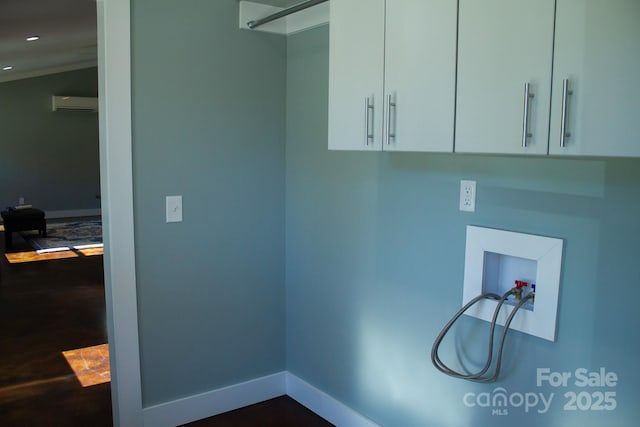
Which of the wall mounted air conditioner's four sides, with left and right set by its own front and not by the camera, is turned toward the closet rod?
front

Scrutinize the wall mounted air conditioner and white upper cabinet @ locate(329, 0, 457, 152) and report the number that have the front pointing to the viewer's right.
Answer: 0

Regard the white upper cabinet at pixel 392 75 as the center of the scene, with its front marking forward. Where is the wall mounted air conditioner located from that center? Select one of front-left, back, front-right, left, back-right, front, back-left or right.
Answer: right

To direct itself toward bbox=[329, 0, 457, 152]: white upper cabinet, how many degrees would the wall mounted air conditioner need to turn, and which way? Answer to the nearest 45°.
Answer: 0° — it already faces it

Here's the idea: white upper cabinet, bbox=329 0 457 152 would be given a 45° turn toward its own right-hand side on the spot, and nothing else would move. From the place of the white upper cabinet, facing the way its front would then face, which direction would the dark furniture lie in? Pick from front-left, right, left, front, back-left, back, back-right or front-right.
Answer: front-right

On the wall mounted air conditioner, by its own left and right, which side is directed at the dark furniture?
front

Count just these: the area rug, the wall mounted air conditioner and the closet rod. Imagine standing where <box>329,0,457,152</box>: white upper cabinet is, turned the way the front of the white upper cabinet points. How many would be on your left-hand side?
0

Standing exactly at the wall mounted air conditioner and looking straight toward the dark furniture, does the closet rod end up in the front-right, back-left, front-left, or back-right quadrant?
front-left

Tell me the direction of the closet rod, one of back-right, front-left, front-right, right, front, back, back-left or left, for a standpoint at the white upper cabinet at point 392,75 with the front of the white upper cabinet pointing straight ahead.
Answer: right

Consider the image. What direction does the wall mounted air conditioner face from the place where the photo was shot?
facing the viewer

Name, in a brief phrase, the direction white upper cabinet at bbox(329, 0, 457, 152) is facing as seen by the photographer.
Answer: facing the viewer and to the left of the viewer
